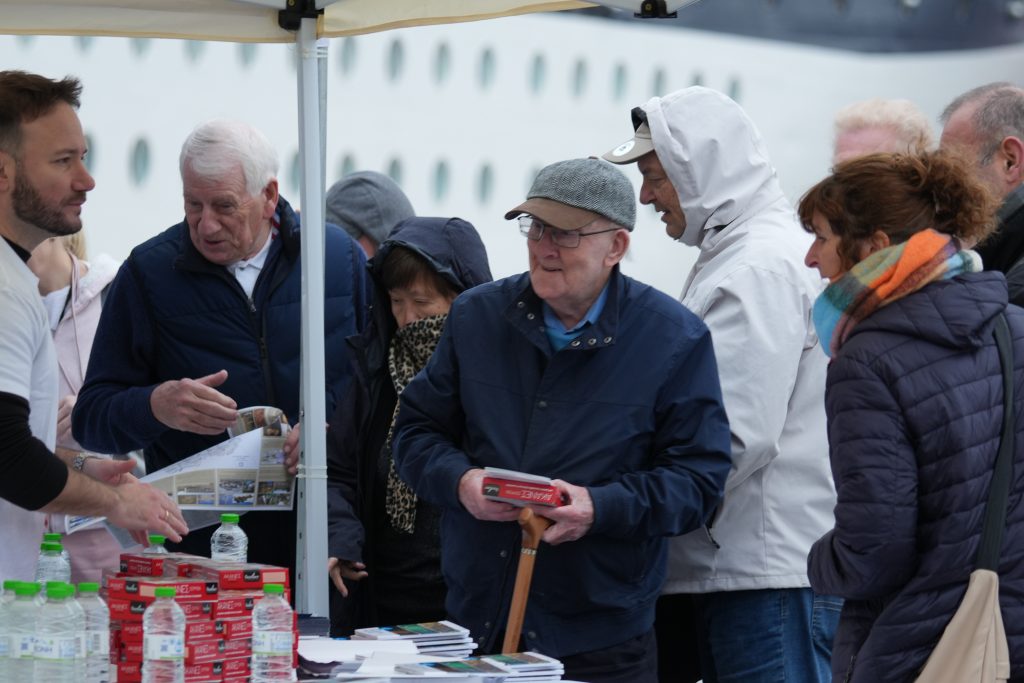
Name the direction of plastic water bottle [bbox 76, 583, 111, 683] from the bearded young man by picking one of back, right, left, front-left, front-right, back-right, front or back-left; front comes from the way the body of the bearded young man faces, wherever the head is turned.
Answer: right

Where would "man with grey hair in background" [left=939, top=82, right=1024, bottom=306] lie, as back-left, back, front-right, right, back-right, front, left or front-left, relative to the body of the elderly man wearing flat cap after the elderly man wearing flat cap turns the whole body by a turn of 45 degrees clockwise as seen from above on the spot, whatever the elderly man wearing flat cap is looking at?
back-right

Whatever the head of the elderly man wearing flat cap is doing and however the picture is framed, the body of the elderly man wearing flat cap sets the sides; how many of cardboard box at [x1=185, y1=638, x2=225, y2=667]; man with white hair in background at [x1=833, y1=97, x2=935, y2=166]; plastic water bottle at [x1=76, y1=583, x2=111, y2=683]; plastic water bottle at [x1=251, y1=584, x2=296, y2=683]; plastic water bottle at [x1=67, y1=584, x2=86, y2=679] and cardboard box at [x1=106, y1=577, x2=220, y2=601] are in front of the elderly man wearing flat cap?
5

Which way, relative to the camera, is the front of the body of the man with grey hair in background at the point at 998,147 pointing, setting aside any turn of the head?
to the viewer's left

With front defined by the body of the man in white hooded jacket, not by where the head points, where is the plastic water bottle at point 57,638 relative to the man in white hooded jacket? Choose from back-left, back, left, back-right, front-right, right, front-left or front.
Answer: front-left

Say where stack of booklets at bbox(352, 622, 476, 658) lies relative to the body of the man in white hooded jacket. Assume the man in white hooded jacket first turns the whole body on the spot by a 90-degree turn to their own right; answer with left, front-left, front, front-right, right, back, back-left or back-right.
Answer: back-left

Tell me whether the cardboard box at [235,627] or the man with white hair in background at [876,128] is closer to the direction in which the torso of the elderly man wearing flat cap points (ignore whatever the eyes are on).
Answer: the cardboard box

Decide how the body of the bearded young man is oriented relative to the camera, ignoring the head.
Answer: to the viewer's right

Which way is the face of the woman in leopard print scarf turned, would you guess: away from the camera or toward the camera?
toward the camera

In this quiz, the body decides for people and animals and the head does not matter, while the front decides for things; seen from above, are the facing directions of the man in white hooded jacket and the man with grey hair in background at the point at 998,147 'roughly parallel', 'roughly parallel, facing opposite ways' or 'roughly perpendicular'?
roughly parallel

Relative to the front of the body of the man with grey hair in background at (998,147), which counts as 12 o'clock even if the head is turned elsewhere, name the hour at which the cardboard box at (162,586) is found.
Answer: The cardboard box is roughly at 10 o'clock from the man with grey hair in background.

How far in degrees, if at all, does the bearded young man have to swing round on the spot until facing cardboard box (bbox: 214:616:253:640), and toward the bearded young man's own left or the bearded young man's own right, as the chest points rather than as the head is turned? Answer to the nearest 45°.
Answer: approximately 45° to the bearded young man's own right

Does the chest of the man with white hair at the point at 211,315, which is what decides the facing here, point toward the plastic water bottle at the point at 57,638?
yes

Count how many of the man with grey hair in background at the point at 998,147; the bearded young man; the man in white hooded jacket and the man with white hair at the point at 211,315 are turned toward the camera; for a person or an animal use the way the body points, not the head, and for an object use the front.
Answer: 1

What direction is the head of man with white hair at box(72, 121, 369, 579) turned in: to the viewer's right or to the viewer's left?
to the viewer's left

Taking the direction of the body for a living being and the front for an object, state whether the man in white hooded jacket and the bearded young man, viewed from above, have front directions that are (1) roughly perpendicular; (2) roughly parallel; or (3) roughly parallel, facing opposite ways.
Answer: roughly parallel, facing opposite ways

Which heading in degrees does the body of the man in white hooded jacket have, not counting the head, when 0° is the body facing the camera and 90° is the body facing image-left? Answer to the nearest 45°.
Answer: approximately 90°

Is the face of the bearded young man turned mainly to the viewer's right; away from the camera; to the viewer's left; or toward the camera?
to the viewer's right

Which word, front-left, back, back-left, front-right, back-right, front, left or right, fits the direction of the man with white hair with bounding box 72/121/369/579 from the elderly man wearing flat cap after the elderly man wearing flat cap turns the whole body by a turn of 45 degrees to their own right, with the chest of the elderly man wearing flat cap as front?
front-right
